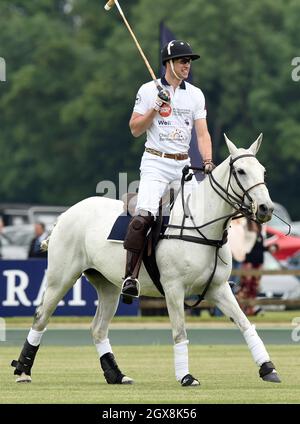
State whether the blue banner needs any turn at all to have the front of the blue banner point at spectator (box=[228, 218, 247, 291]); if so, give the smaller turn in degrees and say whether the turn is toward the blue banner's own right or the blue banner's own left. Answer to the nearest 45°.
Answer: approximately 90° to the blue banner's own left

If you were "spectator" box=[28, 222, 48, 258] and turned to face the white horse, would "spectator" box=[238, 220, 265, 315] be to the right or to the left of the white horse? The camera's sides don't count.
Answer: left

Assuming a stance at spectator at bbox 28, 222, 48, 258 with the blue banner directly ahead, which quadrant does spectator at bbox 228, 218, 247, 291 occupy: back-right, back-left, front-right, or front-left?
front-left

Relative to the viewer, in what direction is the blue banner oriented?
toward the camera

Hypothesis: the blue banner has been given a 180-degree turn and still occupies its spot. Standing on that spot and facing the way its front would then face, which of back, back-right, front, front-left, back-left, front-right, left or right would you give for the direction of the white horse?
back

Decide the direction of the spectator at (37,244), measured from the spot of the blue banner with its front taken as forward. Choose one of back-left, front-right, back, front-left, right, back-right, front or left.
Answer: back

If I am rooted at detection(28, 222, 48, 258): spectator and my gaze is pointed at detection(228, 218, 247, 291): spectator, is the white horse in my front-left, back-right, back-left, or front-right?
front-right
